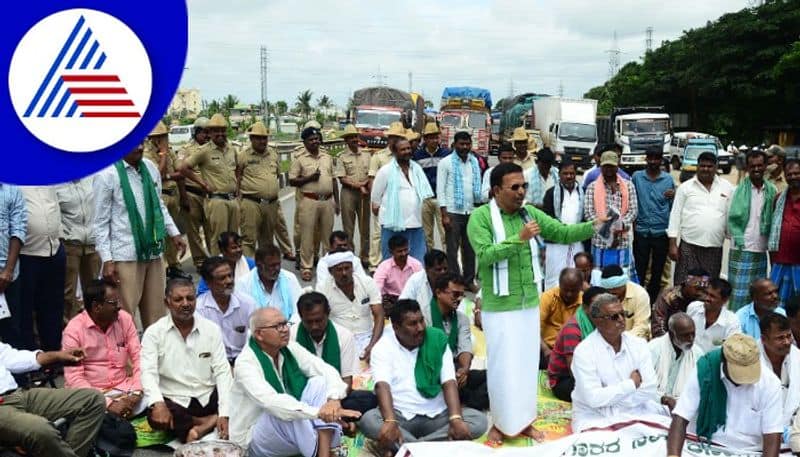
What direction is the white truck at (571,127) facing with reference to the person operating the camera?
facing the viewer and to the right of the viewer

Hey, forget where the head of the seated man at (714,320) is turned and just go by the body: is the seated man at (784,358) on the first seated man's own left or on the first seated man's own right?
on the first seated man's own left

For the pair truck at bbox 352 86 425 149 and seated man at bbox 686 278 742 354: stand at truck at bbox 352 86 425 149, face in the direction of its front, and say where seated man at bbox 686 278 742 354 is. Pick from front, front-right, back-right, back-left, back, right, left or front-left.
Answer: front

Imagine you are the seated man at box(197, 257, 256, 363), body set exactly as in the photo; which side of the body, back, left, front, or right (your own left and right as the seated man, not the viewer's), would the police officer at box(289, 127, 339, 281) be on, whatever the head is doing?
back

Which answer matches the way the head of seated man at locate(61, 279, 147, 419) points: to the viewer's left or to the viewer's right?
to the viewer's right

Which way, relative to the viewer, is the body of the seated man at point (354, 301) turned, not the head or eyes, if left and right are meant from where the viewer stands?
facing the viewer

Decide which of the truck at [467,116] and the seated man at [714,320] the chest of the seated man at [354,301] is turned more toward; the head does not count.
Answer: the seated man

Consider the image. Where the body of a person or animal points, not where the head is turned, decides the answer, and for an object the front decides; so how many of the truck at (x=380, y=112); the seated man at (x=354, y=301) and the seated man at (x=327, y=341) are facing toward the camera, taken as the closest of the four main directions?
3

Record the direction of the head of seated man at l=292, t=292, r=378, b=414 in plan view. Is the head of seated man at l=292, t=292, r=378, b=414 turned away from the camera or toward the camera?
toward the camera

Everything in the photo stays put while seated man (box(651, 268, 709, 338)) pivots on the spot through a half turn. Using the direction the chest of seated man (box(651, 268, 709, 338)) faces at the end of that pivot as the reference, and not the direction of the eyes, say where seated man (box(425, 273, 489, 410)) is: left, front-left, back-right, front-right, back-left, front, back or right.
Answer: left

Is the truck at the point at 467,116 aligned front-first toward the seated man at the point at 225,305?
yes

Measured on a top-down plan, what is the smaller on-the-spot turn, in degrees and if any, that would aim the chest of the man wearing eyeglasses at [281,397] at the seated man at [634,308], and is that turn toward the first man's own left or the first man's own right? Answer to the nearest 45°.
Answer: approximately 90° to the first man's own left

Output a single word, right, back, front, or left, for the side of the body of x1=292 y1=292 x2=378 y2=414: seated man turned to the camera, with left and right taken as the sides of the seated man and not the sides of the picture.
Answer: front

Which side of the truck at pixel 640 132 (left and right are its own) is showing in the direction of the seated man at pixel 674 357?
front
